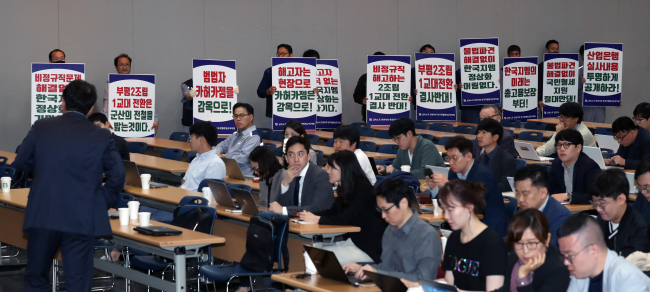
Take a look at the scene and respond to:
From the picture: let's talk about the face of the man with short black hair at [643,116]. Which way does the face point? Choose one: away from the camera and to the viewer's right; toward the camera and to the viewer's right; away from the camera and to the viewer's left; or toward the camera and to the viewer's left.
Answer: toward the camera and to the viewer's left

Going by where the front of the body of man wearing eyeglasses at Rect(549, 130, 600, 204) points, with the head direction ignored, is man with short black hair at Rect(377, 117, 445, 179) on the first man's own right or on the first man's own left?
on the first man's own right

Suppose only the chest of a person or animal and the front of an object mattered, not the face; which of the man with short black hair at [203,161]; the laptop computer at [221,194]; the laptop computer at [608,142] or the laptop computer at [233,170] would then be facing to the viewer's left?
the man with short black hair

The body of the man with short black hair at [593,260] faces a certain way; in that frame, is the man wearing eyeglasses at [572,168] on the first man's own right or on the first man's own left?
on the first man's own right

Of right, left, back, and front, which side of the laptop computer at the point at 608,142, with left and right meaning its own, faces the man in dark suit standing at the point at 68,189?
back

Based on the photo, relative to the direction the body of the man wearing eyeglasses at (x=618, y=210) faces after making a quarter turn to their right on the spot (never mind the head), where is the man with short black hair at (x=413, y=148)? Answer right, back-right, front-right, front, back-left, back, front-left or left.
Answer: front

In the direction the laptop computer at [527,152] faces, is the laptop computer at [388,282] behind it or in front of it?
behind

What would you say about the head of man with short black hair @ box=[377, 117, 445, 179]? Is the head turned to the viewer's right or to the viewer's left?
to the viewer's left

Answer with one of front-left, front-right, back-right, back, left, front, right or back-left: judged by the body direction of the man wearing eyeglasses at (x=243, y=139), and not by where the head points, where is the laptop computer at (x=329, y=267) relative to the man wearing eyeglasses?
front-left

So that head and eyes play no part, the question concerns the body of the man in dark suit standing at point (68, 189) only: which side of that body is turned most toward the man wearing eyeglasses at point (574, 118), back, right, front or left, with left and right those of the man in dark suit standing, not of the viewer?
right

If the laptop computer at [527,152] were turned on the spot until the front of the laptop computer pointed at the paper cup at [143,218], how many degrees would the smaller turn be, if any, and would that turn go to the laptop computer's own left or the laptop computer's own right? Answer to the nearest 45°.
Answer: approximately 180°

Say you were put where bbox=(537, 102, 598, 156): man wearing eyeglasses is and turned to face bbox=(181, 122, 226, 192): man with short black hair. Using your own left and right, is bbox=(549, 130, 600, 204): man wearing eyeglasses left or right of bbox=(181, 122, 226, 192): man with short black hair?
left

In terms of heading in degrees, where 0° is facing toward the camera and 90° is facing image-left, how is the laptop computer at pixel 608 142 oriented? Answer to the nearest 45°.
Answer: approximately 225°

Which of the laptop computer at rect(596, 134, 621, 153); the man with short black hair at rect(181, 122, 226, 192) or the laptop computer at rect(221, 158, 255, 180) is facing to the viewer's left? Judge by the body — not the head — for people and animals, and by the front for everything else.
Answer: the man with short black hair
